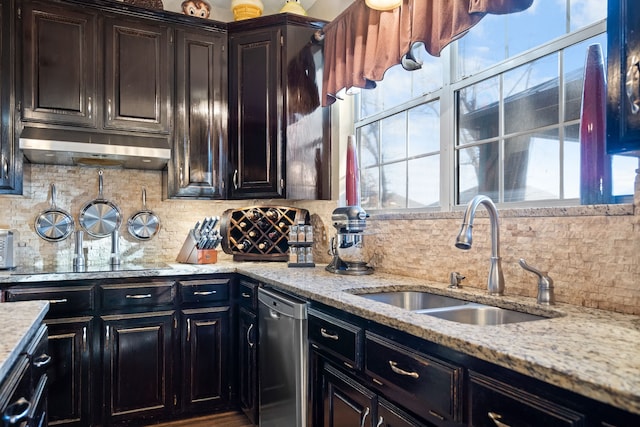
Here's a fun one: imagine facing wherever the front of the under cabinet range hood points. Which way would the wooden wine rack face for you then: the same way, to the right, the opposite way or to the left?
the same way

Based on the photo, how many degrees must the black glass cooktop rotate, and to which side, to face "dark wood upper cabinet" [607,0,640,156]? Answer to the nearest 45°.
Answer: approximately 45° to its left

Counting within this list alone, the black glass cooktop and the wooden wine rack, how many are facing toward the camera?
2

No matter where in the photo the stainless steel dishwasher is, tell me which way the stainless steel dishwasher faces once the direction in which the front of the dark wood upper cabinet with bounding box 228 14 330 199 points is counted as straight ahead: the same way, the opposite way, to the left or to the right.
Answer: the same way

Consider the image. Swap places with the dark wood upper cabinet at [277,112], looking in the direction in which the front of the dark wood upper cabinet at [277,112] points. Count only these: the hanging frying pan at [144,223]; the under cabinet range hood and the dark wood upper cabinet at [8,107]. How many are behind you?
0

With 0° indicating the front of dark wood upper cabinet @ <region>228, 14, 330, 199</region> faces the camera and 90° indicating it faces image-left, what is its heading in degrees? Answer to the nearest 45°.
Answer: approximately 45°

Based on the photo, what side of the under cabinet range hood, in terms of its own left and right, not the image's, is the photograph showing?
front

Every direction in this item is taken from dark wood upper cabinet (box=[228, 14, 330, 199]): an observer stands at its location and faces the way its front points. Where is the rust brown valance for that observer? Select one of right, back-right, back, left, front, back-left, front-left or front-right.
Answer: left

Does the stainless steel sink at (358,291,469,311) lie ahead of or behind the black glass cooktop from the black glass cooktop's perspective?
ahead

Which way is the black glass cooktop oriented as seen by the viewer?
toward the camera

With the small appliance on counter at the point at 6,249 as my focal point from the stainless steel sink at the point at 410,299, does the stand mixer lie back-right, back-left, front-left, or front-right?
front-right

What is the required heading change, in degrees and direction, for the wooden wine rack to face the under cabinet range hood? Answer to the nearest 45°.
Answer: approximately 90° to its right

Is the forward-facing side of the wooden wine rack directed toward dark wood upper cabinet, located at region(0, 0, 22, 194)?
no
